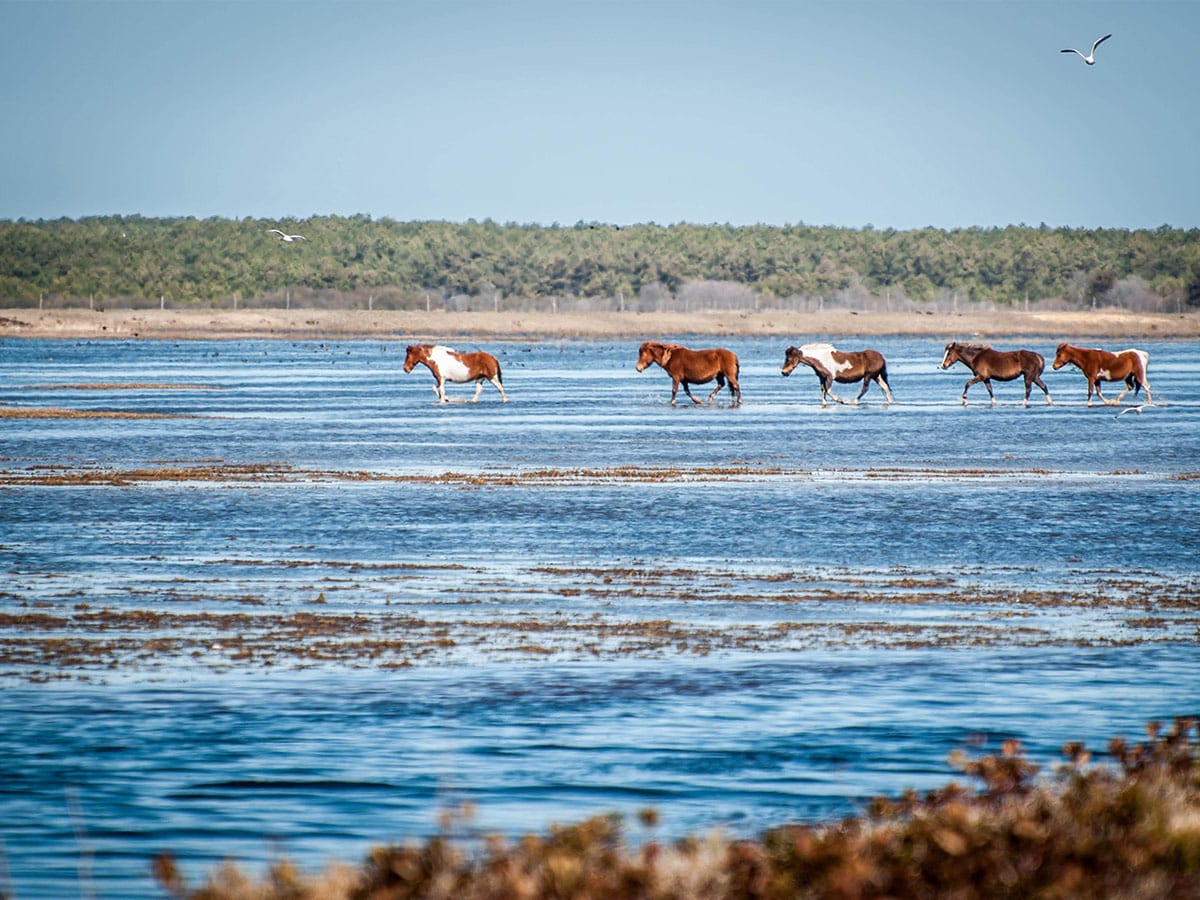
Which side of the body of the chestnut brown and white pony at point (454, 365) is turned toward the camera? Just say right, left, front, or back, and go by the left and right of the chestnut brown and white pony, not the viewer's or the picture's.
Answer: left

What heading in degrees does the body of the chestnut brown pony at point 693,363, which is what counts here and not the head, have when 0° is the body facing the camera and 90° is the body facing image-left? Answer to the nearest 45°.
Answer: approximately 90°

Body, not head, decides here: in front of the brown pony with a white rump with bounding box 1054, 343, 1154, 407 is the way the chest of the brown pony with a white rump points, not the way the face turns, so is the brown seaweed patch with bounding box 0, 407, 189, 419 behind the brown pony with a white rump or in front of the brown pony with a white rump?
in front

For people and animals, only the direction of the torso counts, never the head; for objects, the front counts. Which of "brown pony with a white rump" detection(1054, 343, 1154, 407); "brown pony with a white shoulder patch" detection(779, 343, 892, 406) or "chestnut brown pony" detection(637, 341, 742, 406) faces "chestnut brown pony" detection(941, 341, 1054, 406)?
the brown pony with a white rump

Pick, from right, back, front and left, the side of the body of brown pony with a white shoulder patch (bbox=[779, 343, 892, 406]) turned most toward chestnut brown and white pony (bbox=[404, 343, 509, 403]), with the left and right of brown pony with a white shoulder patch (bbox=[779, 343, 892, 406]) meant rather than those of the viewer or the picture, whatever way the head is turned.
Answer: front

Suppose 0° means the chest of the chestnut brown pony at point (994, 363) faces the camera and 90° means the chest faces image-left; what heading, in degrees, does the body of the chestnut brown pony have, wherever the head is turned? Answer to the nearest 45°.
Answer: approximately 90°

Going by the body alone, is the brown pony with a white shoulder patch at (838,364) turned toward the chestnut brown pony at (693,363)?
yes

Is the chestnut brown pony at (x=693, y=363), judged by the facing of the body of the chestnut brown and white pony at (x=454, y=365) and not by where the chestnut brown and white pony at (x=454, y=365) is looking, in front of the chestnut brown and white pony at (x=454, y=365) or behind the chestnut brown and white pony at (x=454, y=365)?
behind

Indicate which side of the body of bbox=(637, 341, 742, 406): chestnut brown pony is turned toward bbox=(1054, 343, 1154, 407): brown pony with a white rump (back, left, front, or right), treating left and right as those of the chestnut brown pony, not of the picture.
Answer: back

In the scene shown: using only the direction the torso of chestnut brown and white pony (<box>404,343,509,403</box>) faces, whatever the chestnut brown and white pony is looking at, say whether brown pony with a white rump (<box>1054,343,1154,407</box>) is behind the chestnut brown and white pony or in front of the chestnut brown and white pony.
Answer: behind

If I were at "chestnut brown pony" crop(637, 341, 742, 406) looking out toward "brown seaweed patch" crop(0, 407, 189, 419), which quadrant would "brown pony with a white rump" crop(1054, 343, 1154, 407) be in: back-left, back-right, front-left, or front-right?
back-left

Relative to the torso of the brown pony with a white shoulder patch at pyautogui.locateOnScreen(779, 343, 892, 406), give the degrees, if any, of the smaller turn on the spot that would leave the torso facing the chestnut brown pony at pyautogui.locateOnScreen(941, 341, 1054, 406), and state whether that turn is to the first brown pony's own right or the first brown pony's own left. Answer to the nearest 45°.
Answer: approximately 180°

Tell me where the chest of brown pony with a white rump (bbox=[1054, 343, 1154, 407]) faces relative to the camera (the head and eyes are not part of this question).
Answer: to the viewer's left

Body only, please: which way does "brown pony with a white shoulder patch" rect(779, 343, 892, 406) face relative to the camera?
to the viewer's left

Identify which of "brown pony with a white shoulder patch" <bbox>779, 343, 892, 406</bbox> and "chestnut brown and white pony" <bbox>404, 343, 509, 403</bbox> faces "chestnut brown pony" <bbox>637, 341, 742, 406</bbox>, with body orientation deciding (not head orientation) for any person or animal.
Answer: "brown pony with a white shoulder patch" <bbox>779, 343, 892, 406</bbox>

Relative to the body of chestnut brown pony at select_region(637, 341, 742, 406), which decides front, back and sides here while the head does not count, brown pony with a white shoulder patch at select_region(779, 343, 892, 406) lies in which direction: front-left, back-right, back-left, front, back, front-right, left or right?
back
